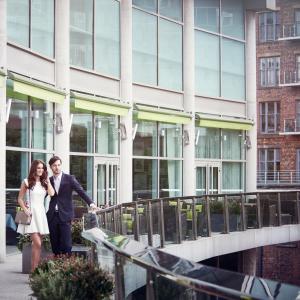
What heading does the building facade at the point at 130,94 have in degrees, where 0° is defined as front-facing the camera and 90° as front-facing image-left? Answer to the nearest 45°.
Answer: approximately 315°

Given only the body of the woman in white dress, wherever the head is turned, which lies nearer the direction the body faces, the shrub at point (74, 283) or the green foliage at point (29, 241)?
the shrub

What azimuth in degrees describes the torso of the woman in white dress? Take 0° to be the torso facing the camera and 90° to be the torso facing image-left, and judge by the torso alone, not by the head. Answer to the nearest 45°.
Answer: approximately 315°

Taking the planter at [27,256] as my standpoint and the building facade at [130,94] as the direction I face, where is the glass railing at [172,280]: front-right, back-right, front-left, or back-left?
back-right

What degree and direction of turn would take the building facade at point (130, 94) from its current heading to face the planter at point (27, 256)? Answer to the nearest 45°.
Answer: approximately 45° to its right
